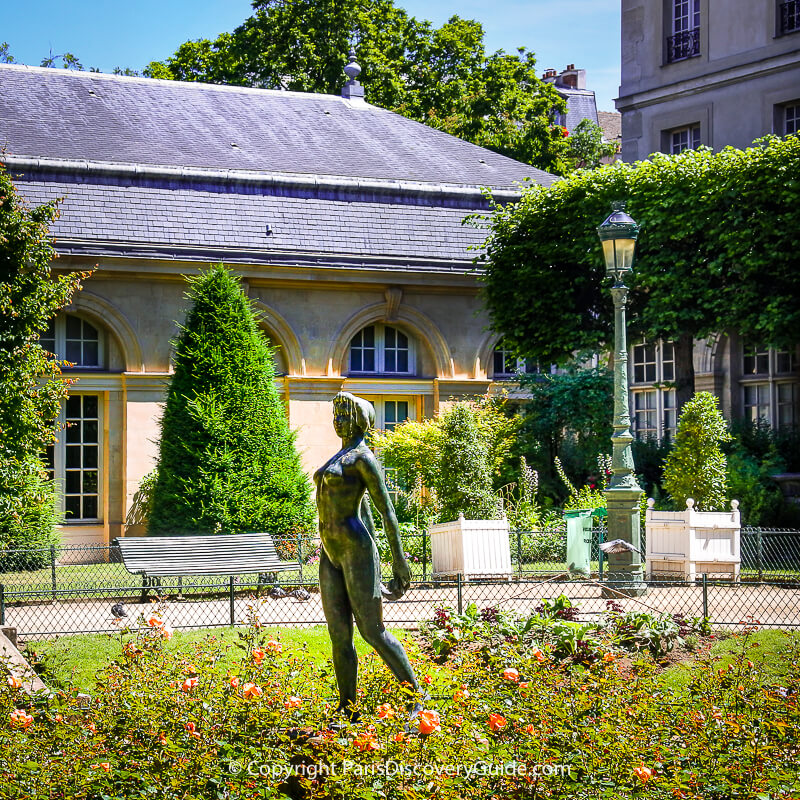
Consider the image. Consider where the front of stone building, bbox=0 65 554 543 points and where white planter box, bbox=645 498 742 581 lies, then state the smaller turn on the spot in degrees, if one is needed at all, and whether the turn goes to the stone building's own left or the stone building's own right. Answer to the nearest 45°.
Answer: approximately 45° to the stone building's own left

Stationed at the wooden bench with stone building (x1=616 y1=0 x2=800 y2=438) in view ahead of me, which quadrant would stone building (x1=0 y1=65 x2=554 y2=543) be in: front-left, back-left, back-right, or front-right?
front-left

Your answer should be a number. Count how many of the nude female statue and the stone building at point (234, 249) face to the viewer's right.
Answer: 0

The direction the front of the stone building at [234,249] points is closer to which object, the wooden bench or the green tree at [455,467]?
the wooden bench

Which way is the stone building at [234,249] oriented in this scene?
toward the camera

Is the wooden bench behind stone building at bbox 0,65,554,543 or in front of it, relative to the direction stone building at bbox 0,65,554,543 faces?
in front

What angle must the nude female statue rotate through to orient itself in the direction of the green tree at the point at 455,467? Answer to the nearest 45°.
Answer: approximately 135° to its right

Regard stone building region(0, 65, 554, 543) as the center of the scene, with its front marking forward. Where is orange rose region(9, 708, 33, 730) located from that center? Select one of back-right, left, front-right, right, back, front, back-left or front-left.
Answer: front

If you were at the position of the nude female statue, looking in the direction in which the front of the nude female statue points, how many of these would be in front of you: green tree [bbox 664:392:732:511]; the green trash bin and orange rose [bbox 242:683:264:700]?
1

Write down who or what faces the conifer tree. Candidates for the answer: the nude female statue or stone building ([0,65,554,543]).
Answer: the stone building

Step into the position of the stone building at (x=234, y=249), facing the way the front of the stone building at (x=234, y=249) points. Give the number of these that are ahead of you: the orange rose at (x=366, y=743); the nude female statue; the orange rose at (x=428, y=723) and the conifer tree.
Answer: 4

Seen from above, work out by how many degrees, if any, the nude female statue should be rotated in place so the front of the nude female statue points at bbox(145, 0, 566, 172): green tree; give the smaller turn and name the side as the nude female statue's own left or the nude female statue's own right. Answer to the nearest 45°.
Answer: approximately 135° to the nude female statue's own right

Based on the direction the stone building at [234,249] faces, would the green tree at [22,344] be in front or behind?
in front

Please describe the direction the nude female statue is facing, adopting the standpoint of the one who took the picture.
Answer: facing the viewer and to the left of the viewer

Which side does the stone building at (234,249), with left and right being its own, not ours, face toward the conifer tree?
front
